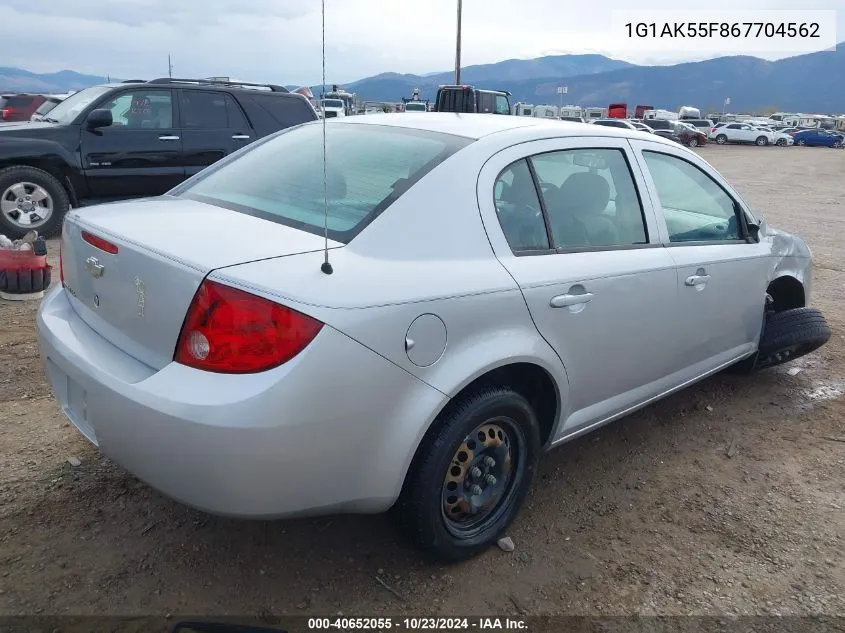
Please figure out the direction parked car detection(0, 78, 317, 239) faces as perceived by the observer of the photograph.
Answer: facing to the left of the viewer

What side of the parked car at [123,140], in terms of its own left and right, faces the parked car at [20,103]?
right

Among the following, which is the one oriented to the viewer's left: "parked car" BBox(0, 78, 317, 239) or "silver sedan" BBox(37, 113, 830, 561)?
the parked car

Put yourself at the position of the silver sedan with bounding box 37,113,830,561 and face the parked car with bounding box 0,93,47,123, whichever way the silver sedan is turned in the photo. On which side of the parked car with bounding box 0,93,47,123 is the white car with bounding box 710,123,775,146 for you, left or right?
right

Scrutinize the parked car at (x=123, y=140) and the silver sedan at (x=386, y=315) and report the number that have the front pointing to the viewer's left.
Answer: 1

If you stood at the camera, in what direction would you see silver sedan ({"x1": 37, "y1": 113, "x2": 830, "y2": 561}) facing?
facing away from the viewer and to the right of the viewer

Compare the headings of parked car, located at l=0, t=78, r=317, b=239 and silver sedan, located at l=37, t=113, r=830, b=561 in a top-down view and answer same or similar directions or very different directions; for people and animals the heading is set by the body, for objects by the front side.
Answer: very different directions

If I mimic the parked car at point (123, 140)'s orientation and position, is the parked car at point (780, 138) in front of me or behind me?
behind

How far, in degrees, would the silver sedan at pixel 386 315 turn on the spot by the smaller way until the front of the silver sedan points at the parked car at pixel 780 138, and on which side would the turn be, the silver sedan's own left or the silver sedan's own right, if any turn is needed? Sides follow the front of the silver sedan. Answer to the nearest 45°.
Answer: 0° — it already faces it

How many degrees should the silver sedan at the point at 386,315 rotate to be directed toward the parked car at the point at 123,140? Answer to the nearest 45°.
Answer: approximately 90° to its left

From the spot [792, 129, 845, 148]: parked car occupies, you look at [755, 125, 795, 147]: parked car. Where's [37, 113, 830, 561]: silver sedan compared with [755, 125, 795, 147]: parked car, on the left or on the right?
left

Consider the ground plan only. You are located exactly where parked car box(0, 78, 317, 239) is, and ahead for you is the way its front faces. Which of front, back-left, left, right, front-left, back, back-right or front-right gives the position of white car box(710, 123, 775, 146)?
back-right
